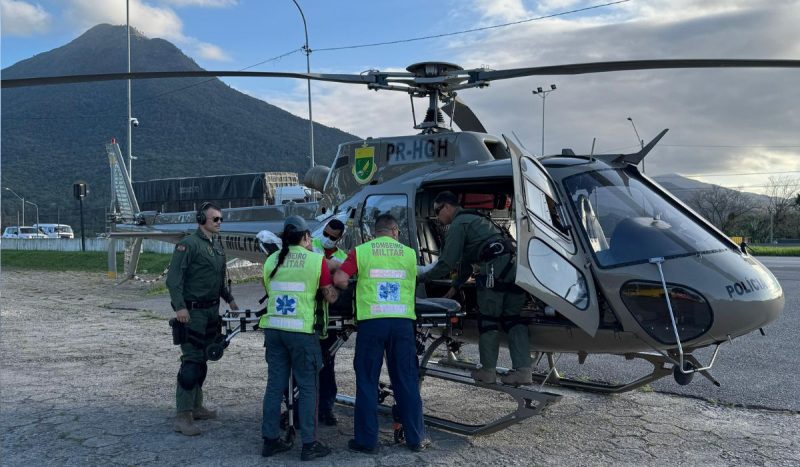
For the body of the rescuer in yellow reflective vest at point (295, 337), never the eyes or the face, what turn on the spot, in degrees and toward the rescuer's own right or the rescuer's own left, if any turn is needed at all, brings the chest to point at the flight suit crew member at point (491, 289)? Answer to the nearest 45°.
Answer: approximately 45° to the rescuer's own right

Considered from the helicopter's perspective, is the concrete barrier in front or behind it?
behind

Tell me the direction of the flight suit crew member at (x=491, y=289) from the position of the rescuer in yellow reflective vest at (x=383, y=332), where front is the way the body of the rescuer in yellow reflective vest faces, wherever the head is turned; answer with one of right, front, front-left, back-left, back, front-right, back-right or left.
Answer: right

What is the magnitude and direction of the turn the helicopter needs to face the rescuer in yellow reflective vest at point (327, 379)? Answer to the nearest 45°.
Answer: approximately 135° to its right

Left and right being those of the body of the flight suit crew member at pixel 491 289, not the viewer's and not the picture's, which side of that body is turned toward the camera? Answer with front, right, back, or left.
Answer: left

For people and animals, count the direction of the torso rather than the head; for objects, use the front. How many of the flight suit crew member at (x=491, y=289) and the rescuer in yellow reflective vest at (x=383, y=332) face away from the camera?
1

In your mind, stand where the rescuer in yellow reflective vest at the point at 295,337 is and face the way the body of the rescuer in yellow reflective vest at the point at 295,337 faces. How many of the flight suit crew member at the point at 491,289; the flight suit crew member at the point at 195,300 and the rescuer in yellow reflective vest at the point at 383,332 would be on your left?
1

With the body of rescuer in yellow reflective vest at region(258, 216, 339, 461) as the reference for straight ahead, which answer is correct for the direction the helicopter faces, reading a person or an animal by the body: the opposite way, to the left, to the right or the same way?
to the right

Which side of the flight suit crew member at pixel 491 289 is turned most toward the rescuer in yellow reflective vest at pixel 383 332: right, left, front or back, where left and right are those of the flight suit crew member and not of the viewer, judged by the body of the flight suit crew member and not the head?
front

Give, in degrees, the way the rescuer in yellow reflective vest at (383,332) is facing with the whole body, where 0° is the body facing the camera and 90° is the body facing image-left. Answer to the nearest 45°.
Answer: approximately 180°

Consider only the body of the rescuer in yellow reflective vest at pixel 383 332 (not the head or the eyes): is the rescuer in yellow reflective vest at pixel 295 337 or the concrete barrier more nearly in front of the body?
the concrete barrier

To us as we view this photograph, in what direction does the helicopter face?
facing the viewer and to the right of the viewer

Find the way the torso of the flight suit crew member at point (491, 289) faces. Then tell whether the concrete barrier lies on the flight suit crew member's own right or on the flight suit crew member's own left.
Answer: on the flight suit crew member's own right

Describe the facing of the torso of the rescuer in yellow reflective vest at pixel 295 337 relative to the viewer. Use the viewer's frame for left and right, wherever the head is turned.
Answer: facing away from the viewer and to the right of the viewer
